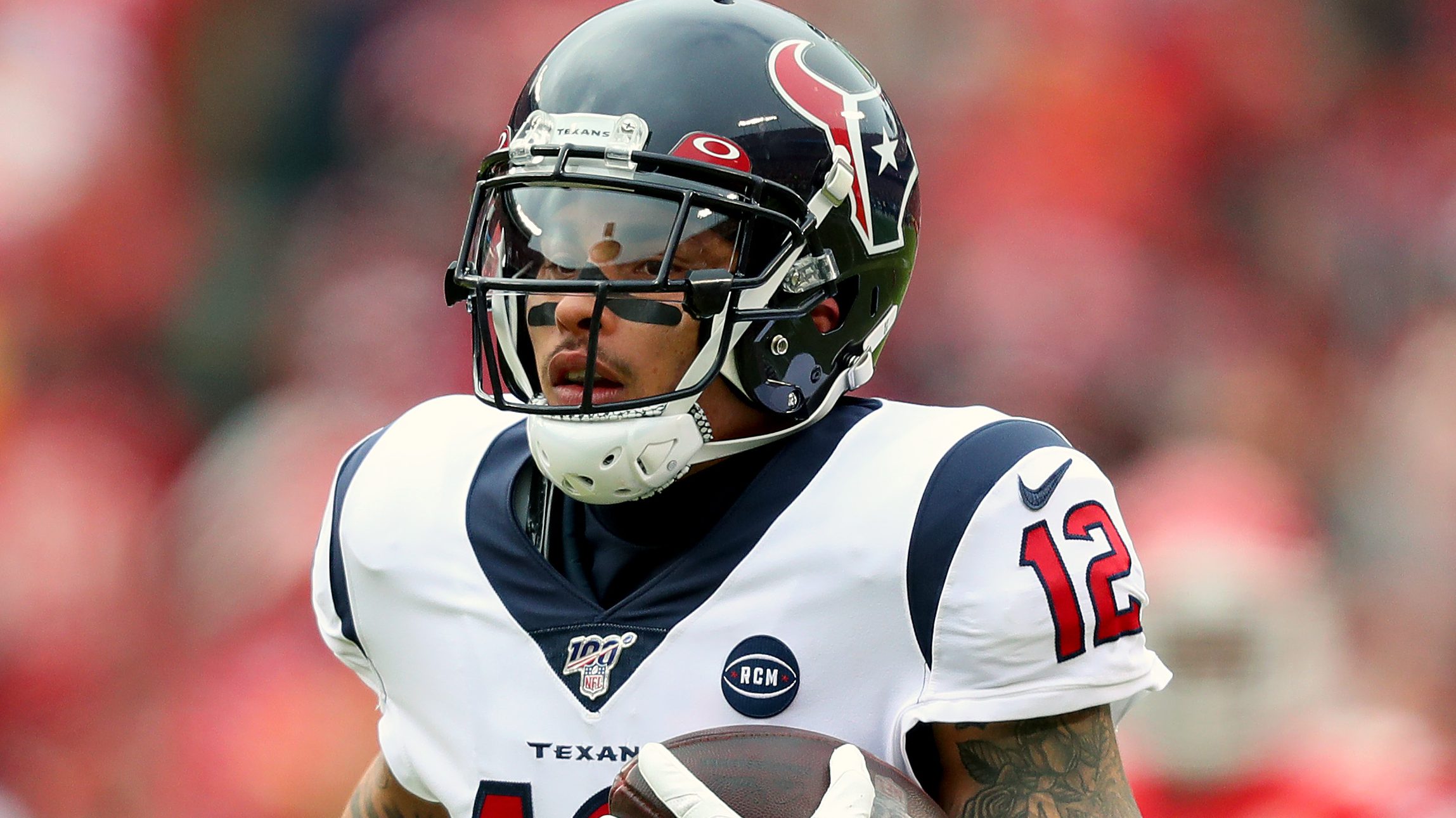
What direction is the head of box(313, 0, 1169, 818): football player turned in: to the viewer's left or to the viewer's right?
to the viewer's left

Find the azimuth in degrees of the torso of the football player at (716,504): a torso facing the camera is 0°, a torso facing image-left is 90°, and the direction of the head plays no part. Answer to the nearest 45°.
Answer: approximately 45°
